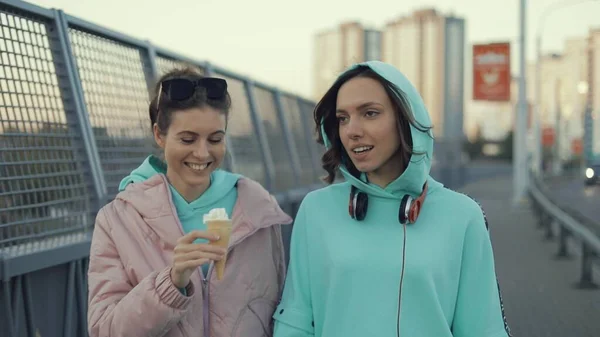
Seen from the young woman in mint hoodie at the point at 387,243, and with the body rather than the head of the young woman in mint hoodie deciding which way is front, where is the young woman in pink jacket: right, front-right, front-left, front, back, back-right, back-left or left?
right

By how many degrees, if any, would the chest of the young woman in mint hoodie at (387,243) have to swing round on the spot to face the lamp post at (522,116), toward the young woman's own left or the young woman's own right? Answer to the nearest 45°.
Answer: approximately 180°

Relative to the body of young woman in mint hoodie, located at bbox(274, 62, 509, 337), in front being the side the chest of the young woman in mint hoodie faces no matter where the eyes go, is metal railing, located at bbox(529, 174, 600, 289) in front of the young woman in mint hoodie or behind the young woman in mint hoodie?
behind

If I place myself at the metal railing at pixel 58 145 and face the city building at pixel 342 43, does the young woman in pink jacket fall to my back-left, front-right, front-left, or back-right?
back-right

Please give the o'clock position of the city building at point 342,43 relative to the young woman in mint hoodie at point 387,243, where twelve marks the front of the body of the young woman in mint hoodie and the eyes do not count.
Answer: The city building is roughly at 6 o'clock from the young woman in mint hoodie.

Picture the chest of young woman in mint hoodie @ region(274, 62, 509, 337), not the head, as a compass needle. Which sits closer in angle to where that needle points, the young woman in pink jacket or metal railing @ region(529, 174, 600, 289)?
the young woman in pink jacket

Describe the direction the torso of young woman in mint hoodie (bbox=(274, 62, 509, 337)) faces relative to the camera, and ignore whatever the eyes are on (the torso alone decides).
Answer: toward the camera

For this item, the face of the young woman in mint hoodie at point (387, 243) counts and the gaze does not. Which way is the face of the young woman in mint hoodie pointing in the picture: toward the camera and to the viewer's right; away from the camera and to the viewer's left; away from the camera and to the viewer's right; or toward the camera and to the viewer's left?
toward the camera and to the viewer's left

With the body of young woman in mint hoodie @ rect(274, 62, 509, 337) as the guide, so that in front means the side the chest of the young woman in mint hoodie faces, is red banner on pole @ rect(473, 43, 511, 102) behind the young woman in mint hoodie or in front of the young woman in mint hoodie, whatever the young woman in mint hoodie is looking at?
behind

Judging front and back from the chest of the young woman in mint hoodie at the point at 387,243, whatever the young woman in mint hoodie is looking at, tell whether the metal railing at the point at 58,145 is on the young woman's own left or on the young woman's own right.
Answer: on the young woman's own right
